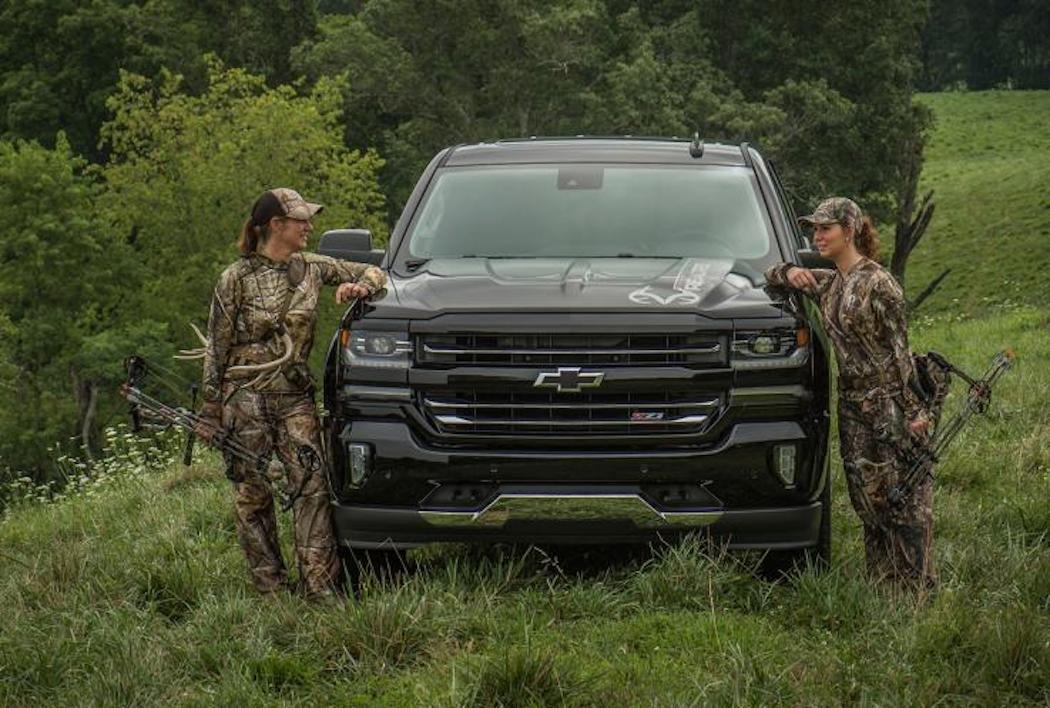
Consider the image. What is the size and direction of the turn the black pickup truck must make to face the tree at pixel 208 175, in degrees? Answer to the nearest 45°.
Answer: approximately 180°

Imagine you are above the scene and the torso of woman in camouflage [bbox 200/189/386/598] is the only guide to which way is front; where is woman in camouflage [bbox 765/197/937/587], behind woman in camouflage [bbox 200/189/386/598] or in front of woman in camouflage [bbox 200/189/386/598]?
in front

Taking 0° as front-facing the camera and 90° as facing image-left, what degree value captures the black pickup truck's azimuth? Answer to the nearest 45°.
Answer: approximately 0°

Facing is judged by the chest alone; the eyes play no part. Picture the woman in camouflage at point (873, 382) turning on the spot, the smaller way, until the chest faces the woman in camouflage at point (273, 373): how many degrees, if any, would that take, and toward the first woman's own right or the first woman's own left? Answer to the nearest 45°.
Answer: approximately 45° to the first woman's own right

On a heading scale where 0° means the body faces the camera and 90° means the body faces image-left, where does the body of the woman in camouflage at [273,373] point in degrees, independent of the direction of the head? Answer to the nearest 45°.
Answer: approximately 315°

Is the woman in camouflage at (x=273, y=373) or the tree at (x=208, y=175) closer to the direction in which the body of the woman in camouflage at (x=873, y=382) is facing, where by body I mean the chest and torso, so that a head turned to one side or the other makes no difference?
the woman in camouflage

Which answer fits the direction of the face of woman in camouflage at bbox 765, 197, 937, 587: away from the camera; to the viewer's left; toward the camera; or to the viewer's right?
to the viewer's left

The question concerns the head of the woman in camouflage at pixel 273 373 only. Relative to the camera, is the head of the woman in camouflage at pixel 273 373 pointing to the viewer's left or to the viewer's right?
to the viewer's right

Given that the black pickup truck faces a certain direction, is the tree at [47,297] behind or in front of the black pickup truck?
behind
